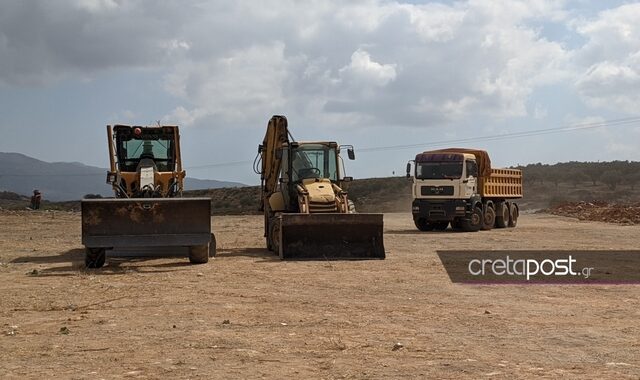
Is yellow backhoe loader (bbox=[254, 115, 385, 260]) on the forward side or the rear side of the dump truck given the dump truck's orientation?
on the forward side

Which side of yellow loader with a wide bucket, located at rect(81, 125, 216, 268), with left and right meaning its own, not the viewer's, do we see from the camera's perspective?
front

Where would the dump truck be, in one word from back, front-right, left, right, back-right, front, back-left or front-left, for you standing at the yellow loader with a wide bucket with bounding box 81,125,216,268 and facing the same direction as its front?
back-left

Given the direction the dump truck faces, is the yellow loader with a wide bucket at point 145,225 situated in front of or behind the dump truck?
in front

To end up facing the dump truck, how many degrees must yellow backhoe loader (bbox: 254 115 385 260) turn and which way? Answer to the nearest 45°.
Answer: approximately 135° to its left

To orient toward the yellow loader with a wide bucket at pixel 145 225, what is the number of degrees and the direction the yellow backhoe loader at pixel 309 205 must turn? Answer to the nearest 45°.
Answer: approximately 45° to its right

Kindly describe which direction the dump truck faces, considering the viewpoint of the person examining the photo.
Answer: facing the viewer and to the left of the viewer

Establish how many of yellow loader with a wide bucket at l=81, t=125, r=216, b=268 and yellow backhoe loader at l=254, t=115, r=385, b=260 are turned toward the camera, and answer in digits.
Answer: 2

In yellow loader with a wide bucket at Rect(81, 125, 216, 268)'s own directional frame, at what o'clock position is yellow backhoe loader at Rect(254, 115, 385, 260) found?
yellow backhoe loader at Rect(254, 115, 385, 260) is roughly at 8 o'clock from yellow loader with a wide bucket at Rect(81, 125, 216, 268).
